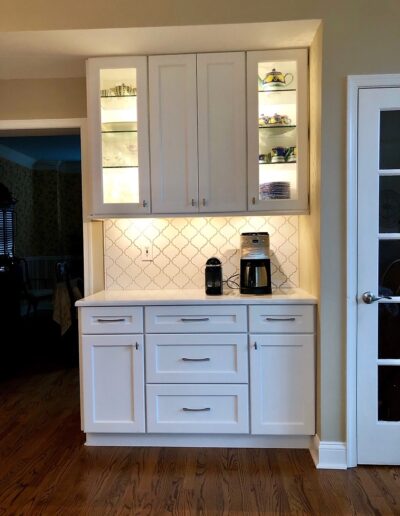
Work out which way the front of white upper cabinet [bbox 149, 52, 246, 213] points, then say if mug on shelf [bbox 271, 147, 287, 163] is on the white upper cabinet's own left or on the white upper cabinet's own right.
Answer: on the white upper cabinet's own left

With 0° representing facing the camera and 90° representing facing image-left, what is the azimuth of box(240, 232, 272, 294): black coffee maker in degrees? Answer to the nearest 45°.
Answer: approximately 0°

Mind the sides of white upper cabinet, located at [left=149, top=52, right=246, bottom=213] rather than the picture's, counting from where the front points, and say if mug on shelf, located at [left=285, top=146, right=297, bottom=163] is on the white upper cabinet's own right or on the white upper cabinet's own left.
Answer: on the white upper cabinet's own left
